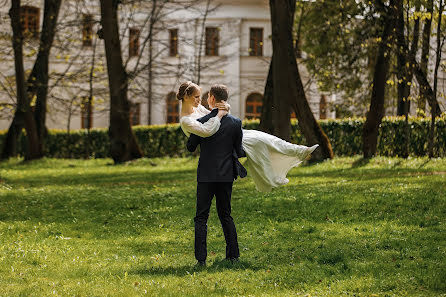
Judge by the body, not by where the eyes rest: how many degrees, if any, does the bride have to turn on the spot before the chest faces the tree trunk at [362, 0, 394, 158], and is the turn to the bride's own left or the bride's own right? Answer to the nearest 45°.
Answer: approximately 90° to the bride's own left

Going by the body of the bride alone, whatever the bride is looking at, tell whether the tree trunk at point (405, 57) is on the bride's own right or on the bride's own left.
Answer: on the bride's own left

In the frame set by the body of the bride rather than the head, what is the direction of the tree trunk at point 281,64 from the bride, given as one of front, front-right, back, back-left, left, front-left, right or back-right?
left
